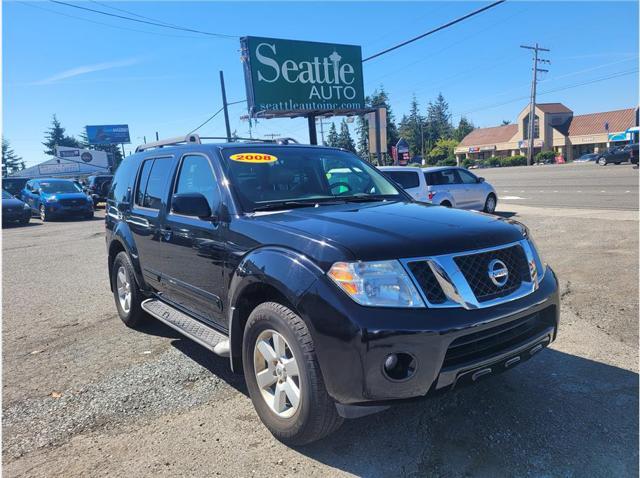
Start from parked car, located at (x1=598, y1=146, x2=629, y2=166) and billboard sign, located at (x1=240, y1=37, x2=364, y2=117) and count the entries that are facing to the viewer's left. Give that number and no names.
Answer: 1

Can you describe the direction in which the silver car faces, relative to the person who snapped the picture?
facing away from the viewer and to the right of the viewer

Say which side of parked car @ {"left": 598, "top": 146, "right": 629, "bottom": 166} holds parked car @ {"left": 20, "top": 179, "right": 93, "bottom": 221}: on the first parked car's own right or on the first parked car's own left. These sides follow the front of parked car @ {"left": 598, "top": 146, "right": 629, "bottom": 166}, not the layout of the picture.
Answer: on the first parked car's own left

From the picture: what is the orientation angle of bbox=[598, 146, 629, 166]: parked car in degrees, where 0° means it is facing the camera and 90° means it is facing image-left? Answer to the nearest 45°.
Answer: approximately 90°

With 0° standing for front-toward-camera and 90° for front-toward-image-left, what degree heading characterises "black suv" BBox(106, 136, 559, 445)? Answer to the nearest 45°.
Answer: approximately 315°

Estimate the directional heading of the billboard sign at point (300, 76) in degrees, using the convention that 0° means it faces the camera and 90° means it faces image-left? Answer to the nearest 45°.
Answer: approximately 315°

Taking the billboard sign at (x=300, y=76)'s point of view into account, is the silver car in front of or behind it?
in front

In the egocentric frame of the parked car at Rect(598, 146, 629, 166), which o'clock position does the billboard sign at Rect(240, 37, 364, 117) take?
The billboard sign is roughly at 10 o'clock from the parked car.
